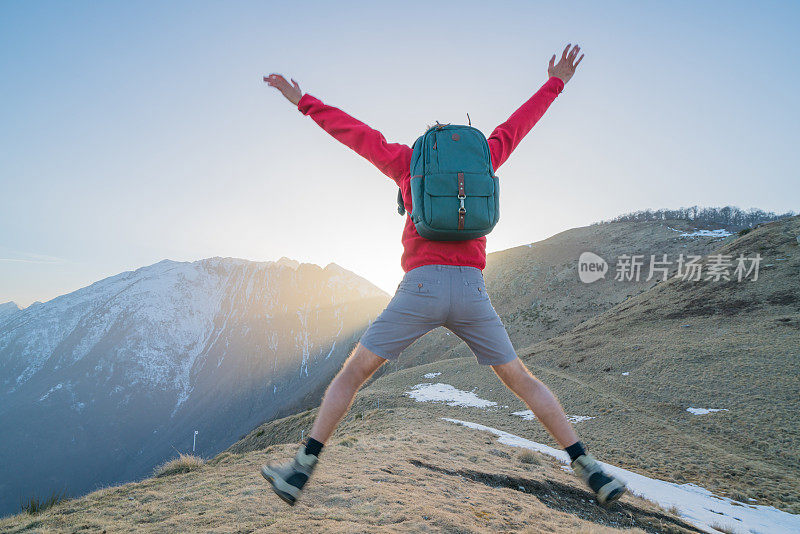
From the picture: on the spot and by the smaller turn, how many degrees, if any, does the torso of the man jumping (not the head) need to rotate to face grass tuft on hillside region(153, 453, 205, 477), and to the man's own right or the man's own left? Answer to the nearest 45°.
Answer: approximately 45° to the man's own left

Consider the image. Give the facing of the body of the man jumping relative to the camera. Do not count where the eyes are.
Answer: away from the camera
